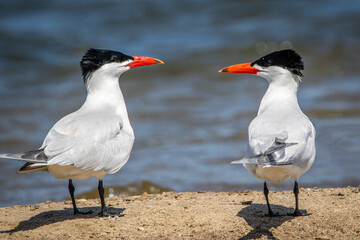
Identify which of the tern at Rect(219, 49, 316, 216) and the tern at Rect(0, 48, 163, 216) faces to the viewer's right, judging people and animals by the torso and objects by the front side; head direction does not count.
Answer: the tern at Rect(0, 48, 163, 216)

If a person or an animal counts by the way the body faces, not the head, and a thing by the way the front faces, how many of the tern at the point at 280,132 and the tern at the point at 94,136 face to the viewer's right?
1

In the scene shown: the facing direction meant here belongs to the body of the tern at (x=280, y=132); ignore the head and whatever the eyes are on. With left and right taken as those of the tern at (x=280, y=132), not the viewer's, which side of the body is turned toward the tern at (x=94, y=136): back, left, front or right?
left

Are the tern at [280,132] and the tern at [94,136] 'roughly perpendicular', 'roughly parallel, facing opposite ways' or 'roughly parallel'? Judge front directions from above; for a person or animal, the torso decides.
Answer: roughly perpendicular

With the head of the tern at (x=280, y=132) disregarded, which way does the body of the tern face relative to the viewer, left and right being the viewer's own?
facing away from the viewer

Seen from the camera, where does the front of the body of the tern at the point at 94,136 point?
to the viewer's right

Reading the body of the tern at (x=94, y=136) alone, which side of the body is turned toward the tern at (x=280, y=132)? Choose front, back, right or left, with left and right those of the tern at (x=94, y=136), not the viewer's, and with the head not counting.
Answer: front
